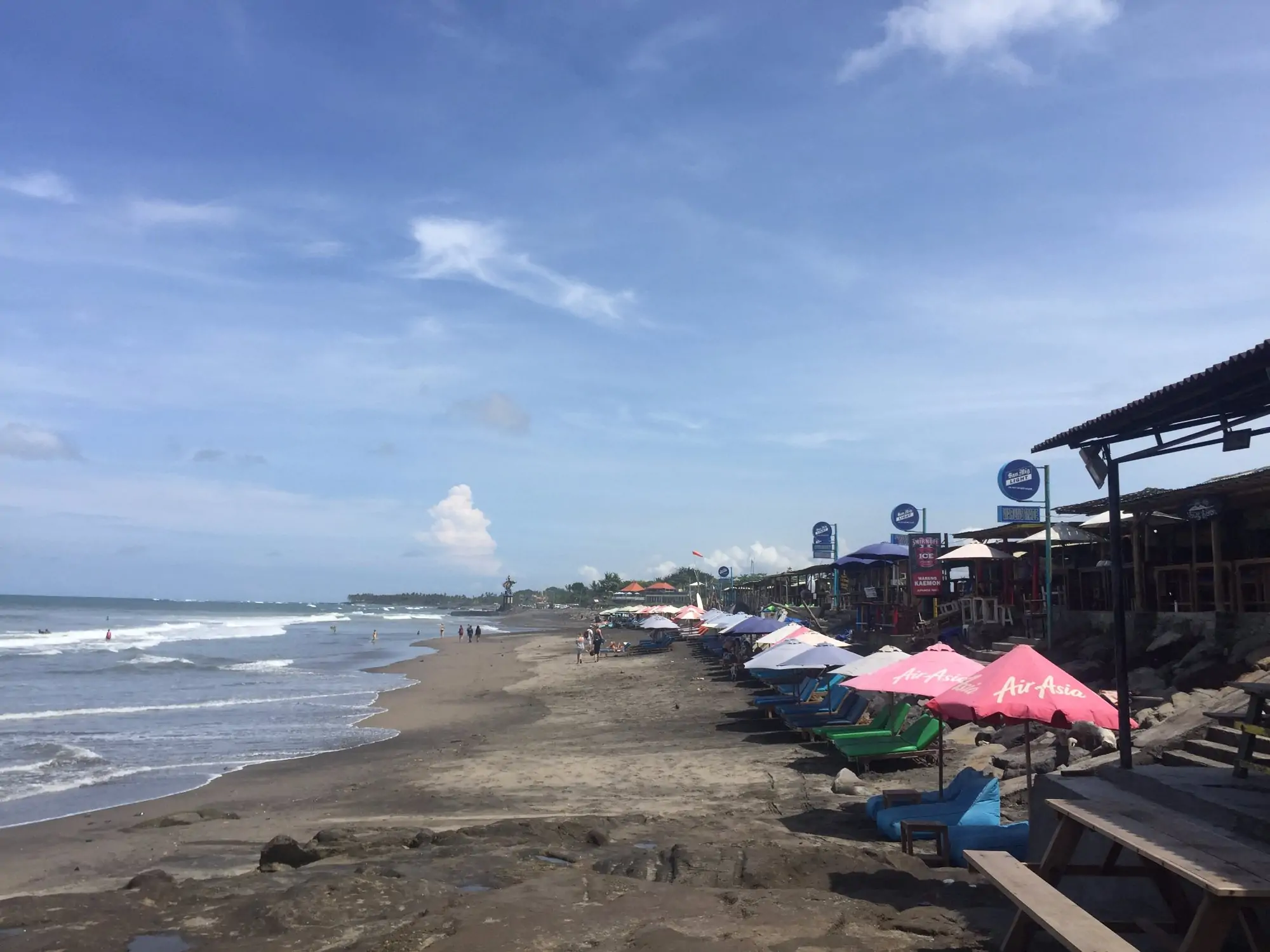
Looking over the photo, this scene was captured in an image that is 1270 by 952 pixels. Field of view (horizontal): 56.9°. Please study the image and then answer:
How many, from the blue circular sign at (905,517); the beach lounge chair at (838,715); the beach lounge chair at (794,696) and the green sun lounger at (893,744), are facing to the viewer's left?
3

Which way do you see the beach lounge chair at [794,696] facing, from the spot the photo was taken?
facing to the left of the viewer

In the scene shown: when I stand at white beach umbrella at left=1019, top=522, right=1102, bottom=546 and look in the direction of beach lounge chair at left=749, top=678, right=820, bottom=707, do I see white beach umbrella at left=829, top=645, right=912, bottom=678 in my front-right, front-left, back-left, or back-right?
front-left

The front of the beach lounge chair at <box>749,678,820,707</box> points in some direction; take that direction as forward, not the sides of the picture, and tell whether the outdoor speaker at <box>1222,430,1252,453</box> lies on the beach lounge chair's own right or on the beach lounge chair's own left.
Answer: on the beach lounge chair's own left

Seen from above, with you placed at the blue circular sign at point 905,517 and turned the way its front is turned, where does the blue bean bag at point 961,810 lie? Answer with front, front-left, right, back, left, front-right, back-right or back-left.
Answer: front

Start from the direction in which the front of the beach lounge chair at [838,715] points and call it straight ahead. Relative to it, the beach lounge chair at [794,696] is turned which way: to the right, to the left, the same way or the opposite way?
the same way

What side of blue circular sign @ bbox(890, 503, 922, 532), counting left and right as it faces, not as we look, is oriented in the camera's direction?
front

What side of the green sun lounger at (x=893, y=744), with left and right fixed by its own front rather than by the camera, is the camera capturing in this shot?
left

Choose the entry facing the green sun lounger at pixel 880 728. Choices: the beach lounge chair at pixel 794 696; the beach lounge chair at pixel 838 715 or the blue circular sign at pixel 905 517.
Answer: the blue circular sign

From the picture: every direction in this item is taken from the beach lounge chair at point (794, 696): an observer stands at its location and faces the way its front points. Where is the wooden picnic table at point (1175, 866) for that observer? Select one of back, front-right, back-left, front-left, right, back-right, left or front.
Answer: left

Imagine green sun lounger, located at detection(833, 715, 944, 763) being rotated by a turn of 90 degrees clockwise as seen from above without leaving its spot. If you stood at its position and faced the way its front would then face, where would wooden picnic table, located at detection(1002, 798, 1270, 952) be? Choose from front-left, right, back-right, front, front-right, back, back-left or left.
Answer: back

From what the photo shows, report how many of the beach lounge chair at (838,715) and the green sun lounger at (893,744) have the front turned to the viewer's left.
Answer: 2

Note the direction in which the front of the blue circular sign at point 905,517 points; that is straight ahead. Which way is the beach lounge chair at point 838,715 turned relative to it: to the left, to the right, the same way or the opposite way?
to the right

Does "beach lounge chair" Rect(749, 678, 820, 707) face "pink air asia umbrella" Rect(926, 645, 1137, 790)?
no

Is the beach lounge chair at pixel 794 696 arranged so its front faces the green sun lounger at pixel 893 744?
no

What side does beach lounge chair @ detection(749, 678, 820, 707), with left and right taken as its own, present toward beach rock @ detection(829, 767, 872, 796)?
left

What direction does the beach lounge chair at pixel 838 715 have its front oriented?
to the viewer's left

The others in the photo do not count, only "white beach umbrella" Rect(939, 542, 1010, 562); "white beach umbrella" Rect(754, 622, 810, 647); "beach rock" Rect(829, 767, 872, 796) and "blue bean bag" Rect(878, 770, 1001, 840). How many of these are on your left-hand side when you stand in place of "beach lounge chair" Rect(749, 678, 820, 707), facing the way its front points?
2

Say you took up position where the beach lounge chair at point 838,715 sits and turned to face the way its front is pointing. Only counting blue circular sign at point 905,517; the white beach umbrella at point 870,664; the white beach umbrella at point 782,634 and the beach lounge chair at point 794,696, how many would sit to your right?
3

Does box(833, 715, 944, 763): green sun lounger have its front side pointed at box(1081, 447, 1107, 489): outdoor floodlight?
no

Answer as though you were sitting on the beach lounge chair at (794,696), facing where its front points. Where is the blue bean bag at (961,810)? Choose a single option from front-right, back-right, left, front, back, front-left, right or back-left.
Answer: left

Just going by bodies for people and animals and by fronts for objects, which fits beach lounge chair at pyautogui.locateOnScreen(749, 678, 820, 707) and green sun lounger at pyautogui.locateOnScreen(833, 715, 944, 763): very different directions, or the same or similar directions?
same or similar directions

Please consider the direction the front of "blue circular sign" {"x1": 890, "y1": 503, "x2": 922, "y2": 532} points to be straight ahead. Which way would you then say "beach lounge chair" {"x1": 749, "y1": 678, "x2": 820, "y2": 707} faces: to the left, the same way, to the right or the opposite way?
to the right
